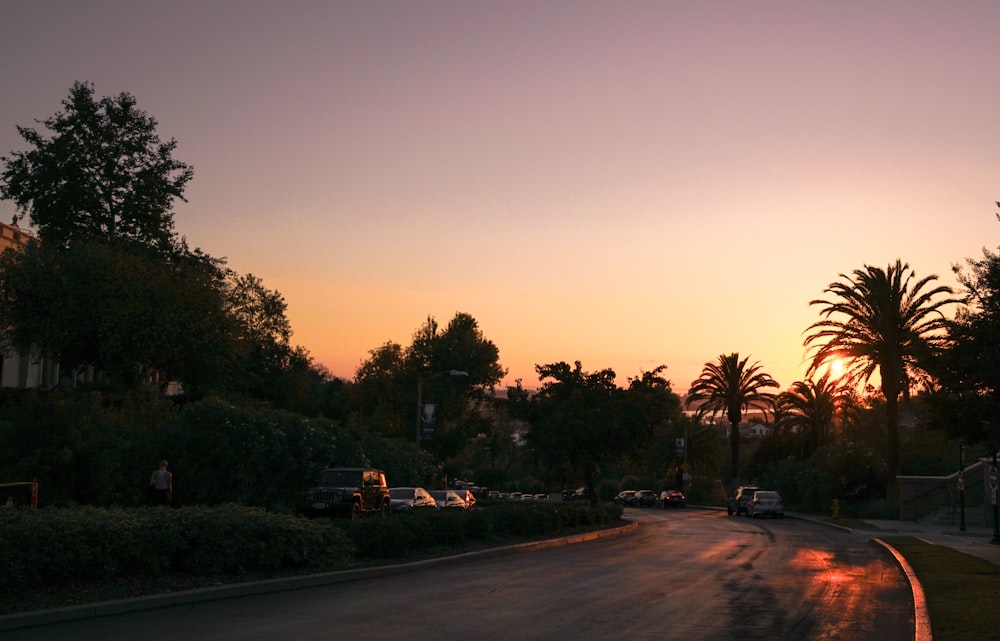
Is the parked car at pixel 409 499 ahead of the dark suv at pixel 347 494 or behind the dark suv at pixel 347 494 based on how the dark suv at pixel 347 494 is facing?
behind

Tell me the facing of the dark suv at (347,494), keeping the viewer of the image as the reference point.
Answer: facing the viewer and to the left of the viewer

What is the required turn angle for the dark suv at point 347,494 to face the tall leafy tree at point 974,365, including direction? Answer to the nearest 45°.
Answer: approximately 90° to its left

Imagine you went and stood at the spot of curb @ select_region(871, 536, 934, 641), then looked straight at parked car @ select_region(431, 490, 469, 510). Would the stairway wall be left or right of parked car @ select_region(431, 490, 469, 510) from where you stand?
right

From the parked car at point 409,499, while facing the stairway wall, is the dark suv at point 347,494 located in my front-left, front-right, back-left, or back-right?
back-right

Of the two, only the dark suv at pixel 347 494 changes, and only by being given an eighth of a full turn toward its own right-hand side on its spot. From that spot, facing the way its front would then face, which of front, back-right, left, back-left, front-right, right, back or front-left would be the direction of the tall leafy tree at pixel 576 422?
back-right

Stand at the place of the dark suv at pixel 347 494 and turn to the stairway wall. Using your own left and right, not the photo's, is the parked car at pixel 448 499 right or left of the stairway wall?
left

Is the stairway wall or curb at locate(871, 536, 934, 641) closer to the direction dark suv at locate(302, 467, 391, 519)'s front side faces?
the curb

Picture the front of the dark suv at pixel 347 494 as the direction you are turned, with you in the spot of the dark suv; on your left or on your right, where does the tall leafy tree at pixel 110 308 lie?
on your right

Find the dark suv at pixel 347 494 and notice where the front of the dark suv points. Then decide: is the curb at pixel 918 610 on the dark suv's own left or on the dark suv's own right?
on the dark suv's own left
